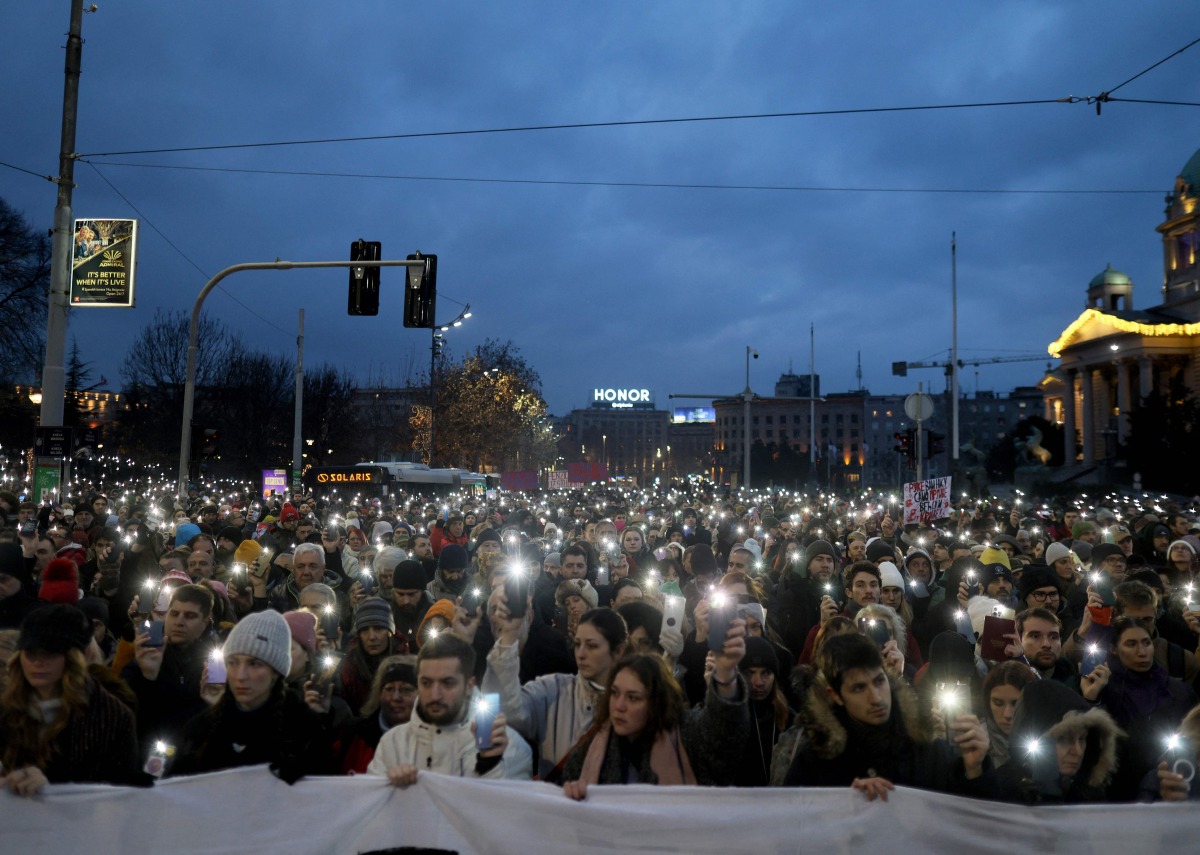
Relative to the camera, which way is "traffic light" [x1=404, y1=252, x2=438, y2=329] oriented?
away from the camera

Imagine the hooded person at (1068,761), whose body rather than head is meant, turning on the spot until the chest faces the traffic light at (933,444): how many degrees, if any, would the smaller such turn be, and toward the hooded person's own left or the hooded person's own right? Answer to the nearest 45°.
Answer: approximately 135° to the hooded person's own left

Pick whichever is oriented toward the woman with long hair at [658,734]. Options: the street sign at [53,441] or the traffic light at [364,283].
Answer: the street sign

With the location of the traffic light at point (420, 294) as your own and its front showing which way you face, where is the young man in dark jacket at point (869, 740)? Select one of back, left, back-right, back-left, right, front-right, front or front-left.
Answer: back

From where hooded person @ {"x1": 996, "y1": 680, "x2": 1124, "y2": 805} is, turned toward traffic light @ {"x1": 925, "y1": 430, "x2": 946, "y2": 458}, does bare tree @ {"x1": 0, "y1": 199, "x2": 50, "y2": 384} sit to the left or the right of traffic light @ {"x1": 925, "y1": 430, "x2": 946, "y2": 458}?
left

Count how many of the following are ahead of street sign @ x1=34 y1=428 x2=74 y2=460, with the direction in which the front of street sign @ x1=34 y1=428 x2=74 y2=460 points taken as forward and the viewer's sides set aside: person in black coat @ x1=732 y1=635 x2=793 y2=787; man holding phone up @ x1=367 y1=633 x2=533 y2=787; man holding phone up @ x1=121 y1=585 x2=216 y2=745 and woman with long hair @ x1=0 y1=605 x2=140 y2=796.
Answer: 4

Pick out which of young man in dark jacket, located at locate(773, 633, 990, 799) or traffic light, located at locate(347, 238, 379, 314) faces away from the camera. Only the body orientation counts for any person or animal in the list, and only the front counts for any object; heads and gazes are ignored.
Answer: the traffic light

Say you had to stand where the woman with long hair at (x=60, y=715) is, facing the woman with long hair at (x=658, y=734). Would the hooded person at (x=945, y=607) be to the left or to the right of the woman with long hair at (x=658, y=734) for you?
left

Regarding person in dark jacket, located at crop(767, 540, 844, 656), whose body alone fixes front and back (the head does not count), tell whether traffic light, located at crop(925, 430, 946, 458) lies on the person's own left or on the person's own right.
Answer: on the person's own left

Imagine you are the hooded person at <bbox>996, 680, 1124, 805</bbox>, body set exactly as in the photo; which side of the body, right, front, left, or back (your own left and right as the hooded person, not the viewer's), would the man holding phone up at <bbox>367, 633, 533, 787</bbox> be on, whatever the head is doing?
right
